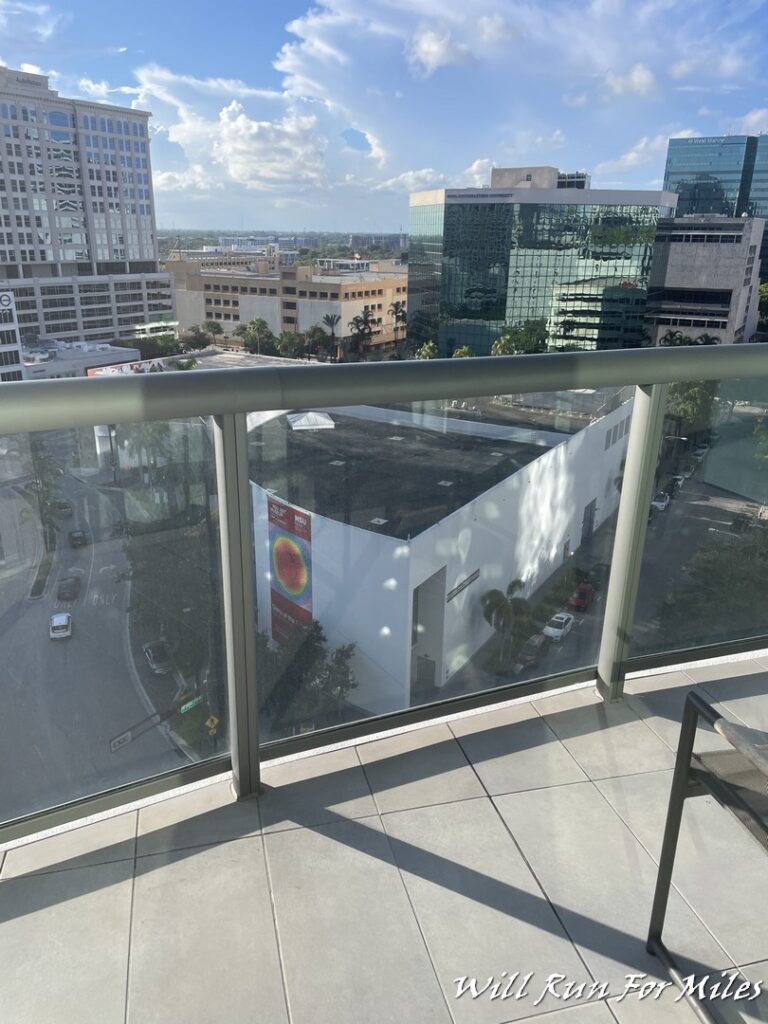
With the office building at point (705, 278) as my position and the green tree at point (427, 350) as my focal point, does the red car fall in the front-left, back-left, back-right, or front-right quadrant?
front-left

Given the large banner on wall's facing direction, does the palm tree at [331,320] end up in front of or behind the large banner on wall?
behind

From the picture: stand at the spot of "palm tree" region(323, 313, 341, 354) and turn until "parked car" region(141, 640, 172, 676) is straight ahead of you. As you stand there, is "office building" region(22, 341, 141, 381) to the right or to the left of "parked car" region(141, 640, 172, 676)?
right

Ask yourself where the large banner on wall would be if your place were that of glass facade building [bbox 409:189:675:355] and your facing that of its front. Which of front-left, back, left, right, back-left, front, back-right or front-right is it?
front

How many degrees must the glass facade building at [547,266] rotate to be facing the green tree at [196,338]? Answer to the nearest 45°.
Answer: approximately 90° to its right

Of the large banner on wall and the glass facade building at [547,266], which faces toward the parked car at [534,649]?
the glass facade building

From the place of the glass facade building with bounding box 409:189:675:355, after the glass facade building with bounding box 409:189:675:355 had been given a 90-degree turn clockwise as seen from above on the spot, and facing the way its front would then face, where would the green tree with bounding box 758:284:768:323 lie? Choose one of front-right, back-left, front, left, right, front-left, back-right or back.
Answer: back

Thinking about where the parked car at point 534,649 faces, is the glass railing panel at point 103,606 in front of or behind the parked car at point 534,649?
in front

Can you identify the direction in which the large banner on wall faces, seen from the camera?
facing the viewer and to the left of the viewer

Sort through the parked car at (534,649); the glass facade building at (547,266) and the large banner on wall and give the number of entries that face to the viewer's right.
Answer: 0

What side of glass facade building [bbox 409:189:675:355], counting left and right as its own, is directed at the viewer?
front

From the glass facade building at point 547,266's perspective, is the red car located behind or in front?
in front

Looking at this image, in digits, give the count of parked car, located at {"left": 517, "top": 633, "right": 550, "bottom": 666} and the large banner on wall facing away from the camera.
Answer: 0

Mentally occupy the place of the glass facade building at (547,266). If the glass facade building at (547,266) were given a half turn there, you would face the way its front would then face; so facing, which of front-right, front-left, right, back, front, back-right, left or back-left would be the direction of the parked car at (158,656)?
back

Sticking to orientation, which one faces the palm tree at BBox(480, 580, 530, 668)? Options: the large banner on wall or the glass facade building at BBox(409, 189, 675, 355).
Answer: the glass facade building
